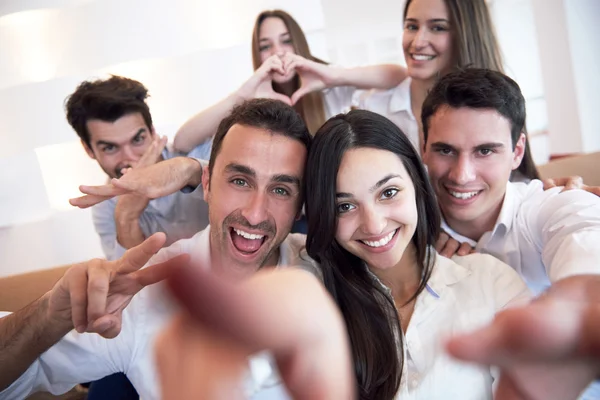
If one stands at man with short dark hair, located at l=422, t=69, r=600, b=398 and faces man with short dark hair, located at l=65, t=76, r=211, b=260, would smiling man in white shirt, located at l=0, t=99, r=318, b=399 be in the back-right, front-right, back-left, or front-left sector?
front-left

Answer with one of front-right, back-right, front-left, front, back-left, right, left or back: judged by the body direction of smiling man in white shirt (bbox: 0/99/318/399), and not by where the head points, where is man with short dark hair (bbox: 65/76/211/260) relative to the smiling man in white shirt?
back

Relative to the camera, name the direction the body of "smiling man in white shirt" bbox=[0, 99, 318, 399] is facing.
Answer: toward the camera

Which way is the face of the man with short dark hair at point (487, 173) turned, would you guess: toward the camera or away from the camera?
toward the camera

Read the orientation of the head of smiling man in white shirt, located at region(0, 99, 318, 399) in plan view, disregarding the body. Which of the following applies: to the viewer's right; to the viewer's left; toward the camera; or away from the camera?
toward the camera

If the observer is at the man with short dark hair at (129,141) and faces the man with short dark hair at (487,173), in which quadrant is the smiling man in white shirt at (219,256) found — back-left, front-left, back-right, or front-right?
front-right
